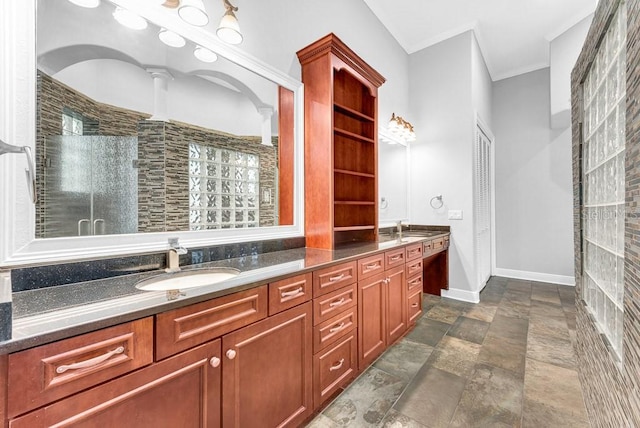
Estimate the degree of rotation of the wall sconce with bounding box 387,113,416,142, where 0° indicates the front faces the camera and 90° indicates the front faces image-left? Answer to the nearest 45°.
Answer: approximately 315°

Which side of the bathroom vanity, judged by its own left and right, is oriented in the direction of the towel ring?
left

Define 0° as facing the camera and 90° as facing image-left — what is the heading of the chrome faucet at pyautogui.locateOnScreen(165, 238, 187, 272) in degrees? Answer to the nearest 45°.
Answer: approximately 315°

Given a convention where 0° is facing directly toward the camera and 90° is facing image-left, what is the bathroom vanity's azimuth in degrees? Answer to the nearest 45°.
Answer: approximately 315°

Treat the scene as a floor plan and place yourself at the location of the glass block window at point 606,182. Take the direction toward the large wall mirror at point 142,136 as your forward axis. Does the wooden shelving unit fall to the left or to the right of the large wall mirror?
right

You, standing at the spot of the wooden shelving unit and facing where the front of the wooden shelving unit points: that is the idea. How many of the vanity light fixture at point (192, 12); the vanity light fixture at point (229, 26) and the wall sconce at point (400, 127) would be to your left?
1

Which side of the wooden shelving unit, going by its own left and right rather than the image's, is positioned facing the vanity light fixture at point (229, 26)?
right

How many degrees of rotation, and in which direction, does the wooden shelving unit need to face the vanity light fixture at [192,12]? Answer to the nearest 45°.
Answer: approximately 90° to its right

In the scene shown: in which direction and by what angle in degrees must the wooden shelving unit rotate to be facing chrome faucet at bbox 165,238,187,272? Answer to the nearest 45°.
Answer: approximately 90° to its right

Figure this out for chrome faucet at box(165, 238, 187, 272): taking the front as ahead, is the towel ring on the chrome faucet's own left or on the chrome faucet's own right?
on the chrome faucet's own left
